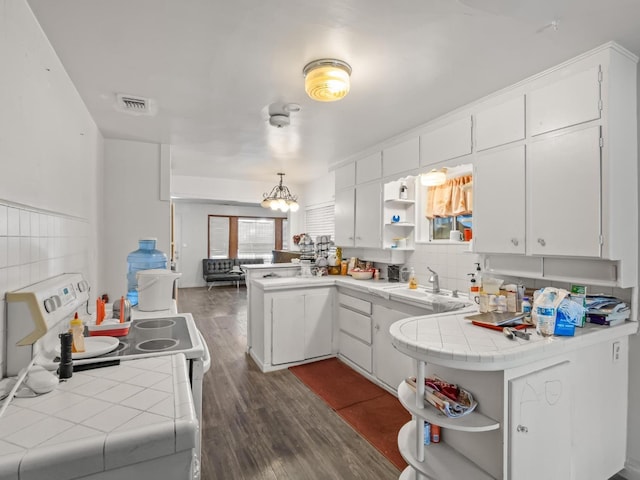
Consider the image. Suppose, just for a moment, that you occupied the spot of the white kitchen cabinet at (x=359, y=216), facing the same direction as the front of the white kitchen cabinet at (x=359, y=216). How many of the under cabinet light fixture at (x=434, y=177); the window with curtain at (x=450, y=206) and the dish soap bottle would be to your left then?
3

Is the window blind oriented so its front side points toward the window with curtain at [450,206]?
no

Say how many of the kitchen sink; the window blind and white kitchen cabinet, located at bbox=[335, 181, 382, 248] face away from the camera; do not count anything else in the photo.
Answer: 0

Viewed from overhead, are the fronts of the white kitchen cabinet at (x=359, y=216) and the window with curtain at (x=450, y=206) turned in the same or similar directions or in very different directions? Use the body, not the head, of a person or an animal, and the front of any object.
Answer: same or similar directions

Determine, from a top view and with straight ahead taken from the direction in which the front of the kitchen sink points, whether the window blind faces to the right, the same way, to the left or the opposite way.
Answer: the same way

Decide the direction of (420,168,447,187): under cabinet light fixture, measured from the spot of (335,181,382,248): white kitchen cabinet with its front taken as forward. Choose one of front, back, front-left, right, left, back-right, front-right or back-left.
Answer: left

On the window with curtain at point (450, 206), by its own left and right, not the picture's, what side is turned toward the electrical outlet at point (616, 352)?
left

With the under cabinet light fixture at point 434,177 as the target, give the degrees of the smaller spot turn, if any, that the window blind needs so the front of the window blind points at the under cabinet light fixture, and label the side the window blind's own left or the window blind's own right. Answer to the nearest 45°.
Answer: approximately 45° to the window blind's own left

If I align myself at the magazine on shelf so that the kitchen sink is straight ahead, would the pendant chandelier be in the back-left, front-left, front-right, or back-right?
front-left

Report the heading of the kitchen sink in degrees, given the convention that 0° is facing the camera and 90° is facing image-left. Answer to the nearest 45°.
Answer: approximately 45°

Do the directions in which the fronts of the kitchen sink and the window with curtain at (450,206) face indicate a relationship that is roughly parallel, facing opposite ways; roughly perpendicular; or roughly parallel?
roughly parallel

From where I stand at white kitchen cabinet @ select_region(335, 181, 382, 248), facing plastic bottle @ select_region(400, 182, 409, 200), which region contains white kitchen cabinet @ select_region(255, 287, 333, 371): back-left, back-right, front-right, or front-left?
back-right

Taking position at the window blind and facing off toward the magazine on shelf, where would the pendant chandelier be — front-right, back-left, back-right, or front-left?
front-right

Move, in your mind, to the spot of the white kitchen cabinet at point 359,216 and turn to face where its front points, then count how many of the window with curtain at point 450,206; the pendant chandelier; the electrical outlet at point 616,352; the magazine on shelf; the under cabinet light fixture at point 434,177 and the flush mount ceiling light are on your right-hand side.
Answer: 1

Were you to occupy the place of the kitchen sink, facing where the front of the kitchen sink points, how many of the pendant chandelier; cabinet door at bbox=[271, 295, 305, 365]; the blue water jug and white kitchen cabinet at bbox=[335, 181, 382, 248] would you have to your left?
0

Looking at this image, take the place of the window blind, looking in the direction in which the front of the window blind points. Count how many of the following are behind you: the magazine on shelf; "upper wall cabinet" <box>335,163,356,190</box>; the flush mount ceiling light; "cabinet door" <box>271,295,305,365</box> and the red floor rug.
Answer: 0

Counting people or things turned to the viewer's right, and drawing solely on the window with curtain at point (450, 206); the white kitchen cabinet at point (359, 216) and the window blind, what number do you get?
0

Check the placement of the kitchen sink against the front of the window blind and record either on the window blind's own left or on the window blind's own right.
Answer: on the window blind's own left

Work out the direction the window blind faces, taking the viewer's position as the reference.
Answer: facing the viewer and to the left of the viewer

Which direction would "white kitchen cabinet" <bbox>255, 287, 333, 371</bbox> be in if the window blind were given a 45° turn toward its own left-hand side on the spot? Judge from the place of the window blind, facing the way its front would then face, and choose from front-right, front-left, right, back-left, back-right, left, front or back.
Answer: front
